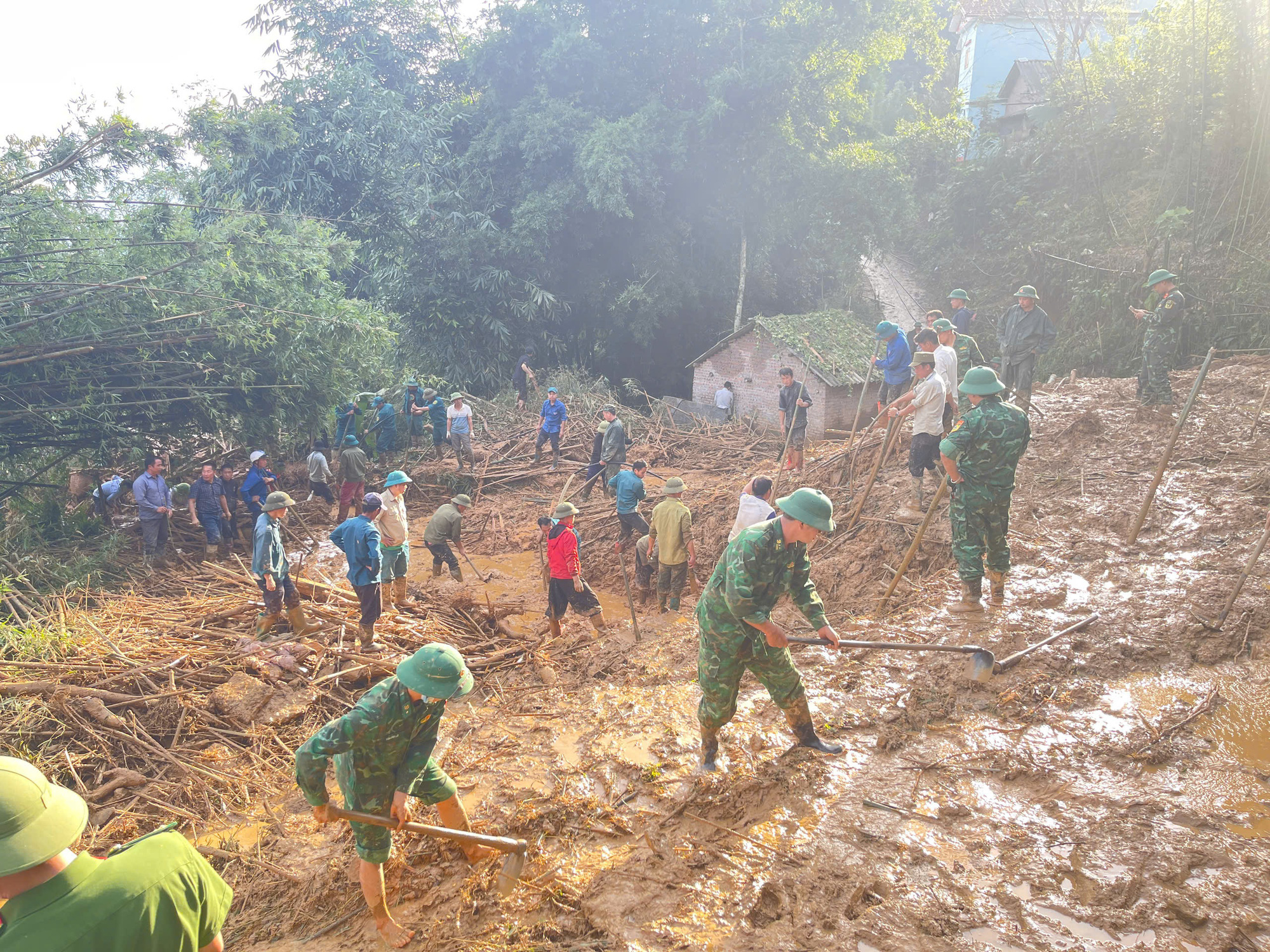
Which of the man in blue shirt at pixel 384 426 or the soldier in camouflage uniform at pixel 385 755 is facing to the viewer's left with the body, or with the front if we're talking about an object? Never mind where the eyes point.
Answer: the man in blue shirt

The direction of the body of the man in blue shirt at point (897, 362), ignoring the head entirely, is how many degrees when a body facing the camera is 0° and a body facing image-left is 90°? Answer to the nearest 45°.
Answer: approximately 90°

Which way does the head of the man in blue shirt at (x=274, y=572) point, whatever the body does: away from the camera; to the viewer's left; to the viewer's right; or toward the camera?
to the viewer's right

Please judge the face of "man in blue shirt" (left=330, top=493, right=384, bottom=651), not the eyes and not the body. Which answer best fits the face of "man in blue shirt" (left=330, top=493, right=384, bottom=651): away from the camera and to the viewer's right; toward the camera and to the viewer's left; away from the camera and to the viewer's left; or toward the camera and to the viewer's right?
away from the camera and to the viewer's right

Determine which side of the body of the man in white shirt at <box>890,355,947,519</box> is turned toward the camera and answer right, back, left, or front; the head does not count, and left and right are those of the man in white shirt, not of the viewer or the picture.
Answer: left

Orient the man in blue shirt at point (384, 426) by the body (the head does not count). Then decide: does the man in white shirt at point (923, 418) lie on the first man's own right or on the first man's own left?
on the first man's own left

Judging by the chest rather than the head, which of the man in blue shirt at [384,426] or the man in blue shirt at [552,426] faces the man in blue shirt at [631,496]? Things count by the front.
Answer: the man in blue shirt at [552,426]

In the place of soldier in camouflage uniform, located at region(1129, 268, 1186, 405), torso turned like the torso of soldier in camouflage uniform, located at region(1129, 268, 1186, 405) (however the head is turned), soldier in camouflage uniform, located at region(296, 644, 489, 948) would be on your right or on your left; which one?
on your left

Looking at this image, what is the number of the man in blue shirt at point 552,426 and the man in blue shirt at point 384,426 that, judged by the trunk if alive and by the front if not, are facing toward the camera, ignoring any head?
1

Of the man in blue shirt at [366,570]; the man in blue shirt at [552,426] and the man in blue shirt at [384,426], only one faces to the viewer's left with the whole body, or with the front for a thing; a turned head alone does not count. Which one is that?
the man in blue shirt at [384,426]

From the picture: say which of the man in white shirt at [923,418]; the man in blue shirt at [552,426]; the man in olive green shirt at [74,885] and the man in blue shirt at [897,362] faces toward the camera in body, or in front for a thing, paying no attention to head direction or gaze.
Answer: the man in blue shirt at [552,426]

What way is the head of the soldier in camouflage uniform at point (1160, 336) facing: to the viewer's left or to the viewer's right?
to the viewer's left

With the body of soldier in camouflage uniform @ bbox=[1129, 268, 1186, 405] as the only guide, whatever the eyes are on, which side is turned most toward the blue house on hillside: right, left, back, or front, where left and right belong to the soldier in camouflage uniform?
right
